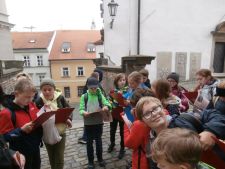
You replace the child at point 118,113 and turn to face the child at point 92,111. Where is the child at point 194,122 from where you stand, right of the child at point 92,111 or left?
left

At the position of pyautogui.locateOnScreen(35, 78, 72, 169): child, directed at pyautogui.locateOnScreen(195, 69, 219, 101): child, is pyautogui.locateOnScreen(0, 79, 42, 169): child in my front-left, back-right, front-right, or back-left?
back-right

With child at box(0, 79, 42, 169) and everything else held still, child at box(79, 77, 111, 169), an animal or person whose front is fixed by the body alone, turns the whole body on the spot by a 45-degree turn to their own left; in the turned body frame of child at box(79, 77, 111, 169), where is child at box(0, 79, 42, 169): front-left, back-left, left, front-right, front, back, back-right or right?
right

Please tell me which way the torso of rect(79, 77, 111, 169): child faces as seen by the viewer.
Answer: toward the camera

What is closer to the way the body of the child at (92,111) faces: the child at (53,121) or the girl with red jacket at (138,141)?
the girl with red jacket

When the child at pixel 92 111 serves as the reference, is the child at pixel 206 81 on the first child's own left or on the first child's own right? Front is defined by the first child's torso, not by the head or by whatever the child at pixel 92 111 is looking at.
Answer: on the first child's own left

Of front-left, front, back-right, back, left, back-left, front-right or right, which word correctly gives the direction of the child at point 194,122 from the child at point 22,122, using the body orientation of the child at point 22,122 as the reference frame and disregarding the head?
front

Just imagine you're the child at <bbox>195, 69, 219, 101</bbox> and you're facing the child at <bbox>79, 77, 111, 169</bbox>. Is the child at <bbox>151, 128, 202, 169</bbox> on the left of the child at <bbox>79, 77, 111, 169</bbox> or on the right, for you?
left

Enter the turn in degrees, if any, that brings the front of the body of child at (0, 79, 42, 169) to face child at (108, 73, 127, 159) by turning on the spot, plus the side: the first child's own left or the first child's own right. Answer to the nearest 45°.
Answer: approximately 90° to the first child's own left

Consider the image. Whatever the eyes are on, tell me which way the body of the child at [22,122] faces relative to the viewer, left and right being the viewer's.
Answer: facing the viewer and to the right of the viewer

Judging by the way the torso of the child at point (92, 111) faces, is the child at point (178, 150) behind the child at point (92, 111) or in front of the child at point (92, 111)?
in front

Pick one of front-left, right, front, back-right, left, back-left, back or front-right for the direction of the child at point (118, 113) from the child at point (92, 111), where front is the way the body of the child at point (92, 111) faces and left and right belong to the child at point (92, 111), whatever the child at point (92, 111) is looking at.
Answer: back-left

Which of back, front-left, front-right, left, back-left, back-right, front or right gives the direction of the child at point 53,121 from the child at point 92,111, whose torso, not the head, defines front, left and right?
front-right
